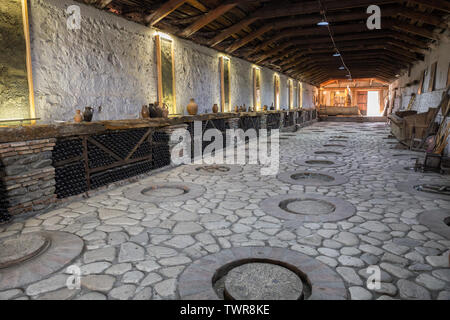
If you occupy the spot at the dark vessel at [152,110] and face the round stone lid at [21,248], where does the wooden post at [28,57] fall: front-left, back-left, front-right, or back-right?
front-right

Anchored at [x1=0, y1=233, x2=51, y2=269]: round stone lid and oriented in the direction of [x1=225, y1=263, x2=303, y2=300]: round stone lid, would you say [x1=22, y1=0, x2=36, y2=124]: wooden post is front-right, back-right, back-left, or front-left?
back-left
